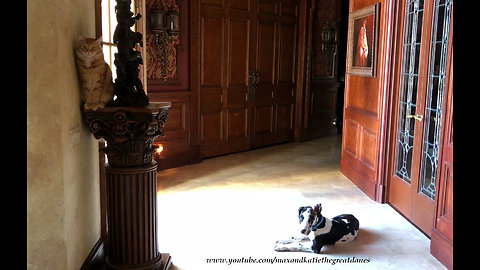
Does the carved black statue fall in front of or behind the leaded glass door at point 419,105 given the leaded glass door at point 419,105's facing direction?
in front

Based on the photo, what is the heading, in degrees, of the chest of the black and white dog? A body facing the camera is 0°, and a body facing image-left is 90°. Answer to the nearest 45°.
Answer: approximately 45°

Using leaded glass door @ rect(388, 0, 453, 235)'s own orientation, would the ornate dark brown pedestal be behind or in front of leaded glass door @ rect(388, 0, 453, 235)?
in front

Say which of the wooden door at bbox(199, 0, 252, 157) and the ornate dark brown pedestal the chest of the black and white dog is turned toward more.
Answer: the ornate dark brown pedestal

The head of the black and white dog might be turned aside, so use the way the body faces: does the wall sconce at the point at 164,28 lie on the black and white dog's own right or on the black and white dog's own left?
on the black and white dog's own right

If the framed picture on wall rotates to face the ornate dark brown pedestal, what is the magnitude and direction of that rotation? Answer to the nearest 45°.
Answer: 0° — it already faces it

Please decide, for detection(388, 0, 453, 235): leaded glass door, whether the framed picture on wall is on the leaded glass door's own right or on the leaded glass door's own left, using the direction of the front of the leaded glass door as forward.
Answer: on the leaded glass door's own right

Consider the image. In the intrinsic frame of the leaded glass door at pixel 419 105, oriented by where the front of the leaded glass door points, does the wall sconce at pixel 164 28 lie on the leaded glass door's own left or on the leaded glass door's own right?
on the leaded glass door's own right

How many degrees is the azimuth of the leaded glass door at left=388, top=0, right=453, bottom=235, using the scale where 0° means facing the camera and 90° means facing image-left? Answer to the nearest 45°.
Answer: approximately 45°

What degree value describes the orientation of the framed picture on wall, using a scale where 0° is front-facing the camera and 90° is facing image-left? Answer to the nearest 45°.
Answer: approximately 45°

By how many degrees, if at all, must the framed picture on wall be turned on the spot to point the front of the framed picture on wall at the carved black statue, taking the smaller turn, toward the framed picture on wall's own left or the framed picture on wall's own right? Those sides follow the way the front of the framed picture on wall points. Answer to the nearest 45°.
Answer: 0° — it already faces it

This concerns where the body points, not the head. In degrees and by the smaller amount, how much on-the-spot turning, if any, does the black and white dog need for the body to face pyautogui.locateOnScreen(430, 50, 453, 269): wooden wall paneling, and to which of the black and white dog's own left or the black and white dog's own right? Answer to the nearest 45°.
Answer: approximately 135° to the black and white dog's own left
